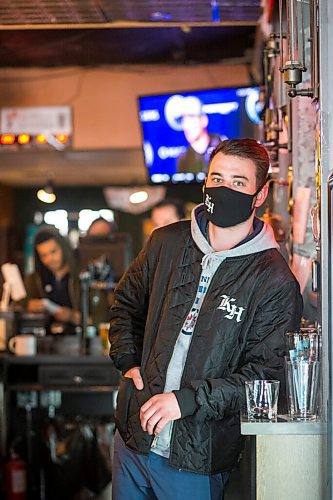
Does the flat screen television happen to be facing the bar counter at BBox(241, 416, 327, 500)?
yes

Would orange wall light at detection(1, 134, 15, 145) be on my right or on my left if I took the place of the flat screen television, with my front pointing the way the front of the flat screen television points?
on my right

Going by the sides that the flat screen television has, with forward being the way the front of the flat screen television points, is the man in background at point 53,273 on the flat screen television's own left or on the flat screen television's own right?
on the flat screen television's own right

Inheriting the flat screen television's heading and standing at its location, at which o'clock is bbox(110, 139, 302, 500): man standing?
The man standing is roughly at 12 o'clock from the flat screen television.

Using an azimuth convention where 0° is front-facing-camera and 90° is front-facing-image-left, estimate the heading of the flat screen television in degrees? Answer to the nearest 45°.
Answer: approximately 0°

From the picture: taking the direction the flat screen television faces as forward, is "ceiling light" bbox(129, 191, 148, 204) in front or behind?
behind
